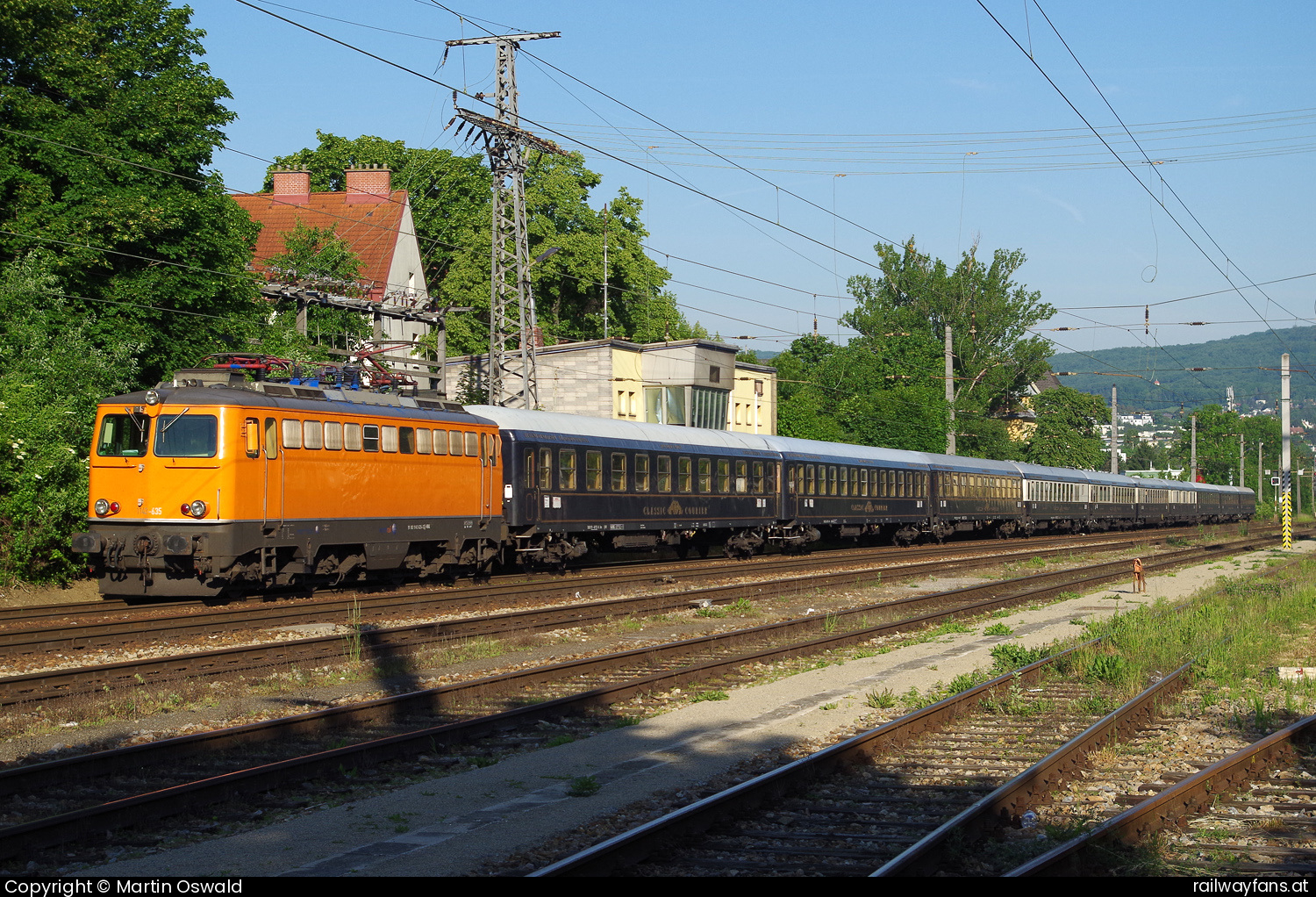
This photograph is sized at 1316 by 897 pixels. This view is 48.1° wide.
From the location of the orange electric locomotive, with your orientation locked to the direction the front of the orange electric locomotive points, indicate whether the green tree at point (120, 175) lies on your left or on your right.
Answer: on your right

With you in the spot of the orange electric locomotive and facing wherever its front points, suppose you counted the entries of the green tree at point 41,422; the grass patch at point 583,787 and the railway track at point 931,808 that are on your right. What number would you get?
1

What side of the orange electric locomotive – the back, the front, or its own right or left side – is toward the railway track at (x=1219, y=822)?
left

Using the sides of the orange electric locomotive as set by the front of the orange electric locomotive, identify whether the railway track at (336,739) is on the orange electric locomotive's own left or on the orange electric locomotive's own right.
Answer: on the orange electric locomotive's own left

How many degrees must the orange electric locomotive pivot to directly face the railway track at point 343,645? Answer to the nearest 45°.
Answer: approximately 45° to its left

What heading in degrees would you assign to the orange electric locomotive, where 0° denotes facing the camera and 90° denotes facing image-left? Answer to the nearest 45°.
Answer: approximately 45°

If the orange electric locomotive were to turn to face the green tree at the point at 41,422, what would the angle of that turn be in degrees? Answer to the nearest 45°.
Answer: approximately 90° to its right
